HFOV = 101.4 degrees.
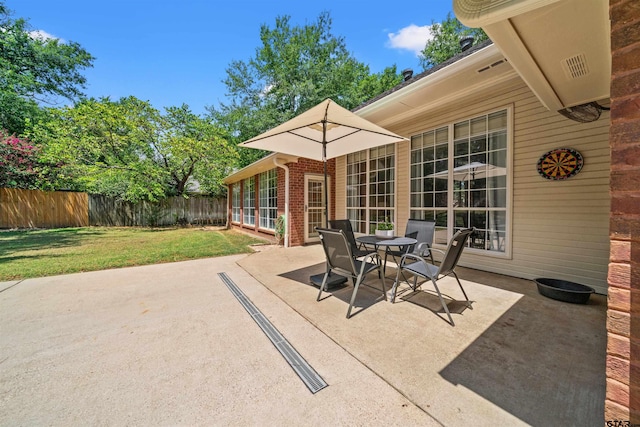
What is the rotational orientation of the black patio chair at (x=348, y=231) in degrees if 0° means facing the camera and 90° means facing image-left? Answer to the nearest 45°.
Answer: approximately 315°

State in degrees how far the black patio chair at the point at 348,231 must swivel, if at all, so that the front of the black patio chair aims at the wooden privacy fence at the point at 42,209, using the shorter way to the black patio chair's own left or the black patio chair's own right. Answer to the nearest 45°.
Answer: approximately 135° to the black patio chair's own right

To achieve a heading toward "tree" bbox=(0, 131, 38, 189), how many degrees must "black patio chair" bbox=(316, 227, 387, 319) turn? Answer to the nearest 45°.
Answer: approximately 90° to its left

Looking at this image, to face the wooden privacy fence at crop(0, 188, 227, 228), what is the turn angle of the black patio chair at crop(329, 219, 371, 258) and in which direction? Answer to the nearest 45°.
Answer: approximately 180°

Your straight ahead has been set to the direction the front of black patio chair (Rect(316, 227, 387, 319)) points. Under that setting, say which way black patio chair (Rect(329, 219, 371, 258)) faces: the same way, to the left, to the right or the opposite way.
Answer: to the right

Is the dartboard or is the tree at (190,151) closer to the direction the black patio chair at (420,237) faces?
the tree

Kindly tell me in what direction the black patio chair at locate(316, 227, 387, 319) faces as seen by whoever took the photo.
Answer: facing away from the viewer and to the right of the viewer

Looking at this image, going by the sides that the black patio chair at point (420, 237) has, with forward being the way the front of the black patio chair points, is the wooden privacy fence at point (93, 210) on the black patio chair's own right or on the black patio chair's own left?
on the black patio chair's own right

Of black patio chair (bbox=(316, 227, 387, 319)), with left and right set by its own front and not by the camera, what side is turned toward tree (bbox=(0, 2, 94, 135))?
left

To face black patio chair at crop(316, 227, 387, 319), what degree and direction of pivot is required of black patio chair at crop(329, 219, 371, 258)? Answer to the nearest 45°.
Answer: approximately 45° to its right
